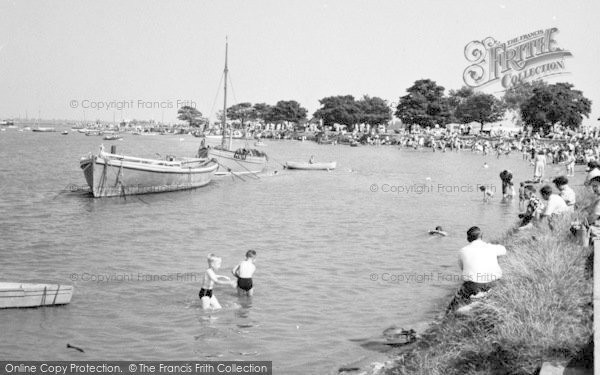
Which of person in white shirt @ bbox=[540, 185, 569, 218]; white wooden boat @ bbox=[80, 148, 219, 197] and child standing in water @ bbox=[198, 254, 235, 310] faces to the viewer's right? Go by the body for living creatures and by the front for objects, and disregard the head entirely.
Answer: the child standing in water

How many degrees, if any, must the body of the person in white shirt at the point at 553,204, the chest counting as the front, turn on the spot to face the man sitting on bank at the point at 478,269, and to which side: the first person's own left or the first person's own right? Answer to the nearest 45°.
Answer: approximately 90° to the first person's own left

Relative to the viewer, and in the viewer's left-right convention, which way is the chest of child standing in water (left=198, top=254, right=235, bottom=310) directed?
facing to the right of the viewer

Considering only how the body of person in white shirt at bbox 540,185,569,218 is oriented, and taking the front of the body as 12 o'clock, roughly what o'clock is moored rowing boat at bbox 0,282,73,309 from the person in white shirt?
The moored rowing boat is roughly at 11 o'clock from the person in white shirt.

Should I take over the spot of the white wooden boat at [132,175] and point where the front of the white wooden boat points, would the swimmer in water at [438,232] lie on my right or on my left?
on my left

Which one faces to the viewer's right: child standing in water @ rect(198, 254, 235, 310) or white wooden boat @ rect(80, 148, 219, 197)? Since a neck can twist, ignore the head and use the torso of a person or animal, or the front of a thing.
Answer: the child standing in water

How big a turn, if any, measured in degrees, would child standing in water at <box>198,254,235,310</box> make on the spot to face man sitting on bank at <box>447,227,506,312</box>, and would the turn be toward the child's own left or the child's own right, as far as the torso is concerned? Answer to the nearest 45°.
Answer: approximately 45° to the child's own right

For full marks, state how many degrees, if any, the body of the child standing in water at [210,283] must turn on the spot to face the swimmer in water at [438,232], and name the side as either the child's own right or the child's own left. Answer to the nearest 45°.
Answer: approximately 45° to the child's own left

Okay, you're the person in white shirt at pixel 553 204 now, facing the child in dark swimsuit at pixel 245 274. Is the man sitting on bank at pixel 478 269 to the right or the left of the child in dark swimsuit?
left

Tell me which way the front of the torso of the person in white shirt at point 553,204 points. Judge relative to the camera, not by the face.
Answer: to the viewer's left
